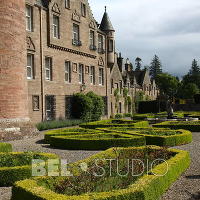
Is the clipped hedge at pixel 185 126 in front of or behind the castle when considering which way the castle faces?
in front

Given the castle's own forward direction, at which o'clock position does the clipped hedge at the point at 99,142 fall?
The clipped hedge is roughly at 1 o'clock from the castle.

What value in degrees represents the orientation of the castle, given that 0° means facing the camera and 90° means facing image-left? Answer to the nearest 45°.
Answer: approximately 315°

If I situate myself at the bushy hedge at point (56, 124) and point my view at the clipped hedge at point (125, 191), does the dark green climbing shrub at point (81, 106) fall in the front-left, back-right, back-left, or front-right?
back-left

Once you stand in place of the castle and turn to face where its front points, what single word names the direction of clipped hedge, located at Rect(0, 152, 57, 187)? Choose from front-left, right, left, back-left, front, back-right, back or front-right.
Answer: front-right

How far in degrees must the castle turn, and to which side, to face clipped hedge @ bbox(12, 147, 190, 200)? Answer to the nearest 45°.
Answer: approximately 45° to its right

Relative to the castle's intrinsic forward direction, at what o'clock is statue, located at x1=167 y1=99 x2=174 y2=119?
The statue is roughly at 10 o'clock from the castle.

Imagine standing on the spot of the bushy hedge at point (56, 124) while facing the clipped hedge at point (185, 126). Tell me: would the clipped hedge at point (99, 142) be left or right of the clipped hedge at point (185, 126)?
right
